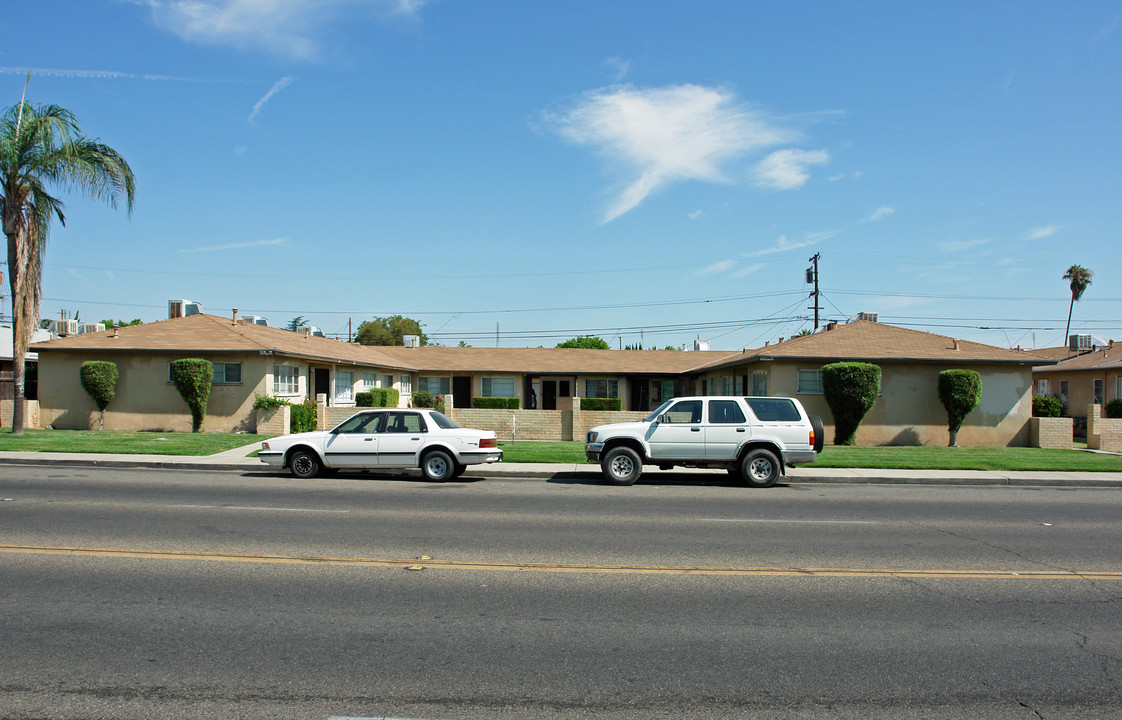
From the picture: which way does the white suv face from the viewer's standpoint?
to the viewer's left

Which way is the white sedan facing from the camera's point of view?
to the viewer's left

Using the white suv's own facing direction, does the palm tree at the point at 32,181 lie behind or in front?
in front

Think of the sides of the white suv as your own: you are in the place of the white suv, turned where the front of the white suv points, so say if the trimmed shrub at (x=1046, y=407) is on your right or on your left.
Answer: on your right

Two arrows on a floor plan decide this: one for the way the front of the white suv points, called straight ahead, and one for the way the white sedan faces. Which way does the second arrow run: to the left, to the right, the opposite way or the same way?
the same way

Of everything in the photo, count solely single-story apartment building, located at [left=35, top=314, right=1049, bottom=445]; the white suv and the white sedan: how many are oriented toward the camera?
1

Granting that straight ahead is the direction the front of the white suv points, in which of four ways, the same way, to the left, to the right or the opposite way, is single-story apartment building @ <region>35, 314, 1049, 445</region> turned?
to the left

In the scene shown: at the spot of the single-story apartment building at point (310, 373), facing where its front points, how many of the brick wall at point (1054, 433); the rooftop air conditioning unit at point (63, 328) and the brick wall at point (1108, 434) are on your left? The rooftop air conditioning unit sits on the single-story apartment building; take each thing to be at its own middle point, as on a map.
2

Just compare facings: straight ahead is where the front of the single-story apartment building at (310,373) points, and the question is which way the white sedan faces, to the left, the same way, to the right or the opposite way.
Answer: to the right

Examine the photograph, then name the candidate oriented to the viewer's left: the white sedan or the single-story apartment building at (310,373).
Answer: the white sedan

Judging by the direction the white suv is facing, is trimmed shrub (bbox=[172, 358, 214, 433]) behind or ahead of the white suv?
ahead

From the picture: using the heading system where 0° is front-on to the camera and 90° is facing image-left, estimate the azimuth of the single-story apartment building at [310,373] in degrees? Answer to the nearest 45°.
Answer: approximately 0°

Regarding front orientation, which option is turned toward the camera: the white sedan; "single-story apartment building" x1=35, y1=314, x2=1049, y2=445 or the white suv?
the single-story apartment building

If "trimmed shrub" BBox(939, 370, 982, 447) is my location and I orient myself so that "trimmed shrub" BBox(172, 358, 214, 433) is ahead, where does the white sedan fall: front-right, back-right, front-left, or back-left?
front-left
